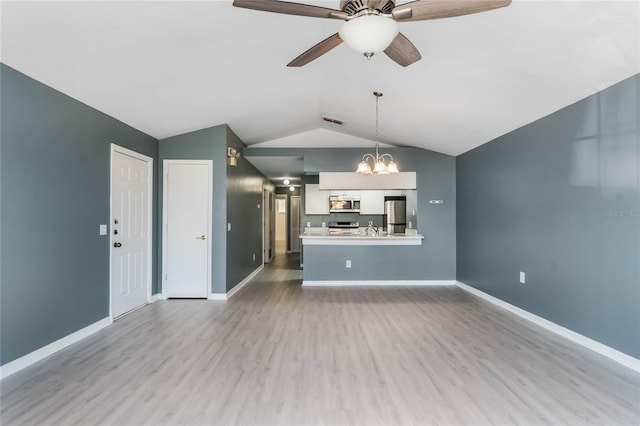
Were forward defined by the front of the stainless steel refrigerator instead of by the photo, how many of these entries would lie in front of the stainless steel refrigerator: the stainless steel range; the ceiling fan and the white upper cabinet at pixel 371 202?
1

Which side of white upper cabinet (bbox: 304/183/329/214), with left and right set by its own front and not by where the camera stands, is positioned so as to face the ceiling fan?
front

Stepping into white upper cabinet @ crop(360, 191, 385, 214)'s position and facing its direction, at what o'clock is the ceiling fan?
The ceiling fan is roughly at 12 o'clock from the white upper cabinet.

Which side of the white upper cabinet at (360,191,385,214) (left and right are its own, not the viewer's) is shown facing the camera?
front

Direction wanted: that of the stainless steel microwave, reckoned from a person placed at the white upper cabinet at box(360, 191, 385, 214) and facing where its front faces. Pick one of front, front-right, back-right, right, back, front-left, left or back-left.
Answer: right

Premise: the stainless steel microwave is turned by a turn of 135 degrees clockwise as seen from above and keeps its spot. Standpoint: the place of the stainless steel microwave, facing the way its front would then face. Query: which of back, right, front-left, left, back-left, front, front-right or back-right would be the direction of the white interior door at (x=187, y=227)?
left

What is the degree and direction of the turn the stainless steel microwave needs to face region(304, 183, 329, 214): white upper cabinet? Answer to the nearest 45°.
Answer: approximately 90° to its right

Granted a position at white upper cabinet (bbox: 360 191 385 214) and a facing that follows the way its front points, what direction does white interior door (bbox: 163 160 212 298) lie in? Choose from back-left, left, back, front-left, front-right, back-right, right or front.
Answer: front-right
